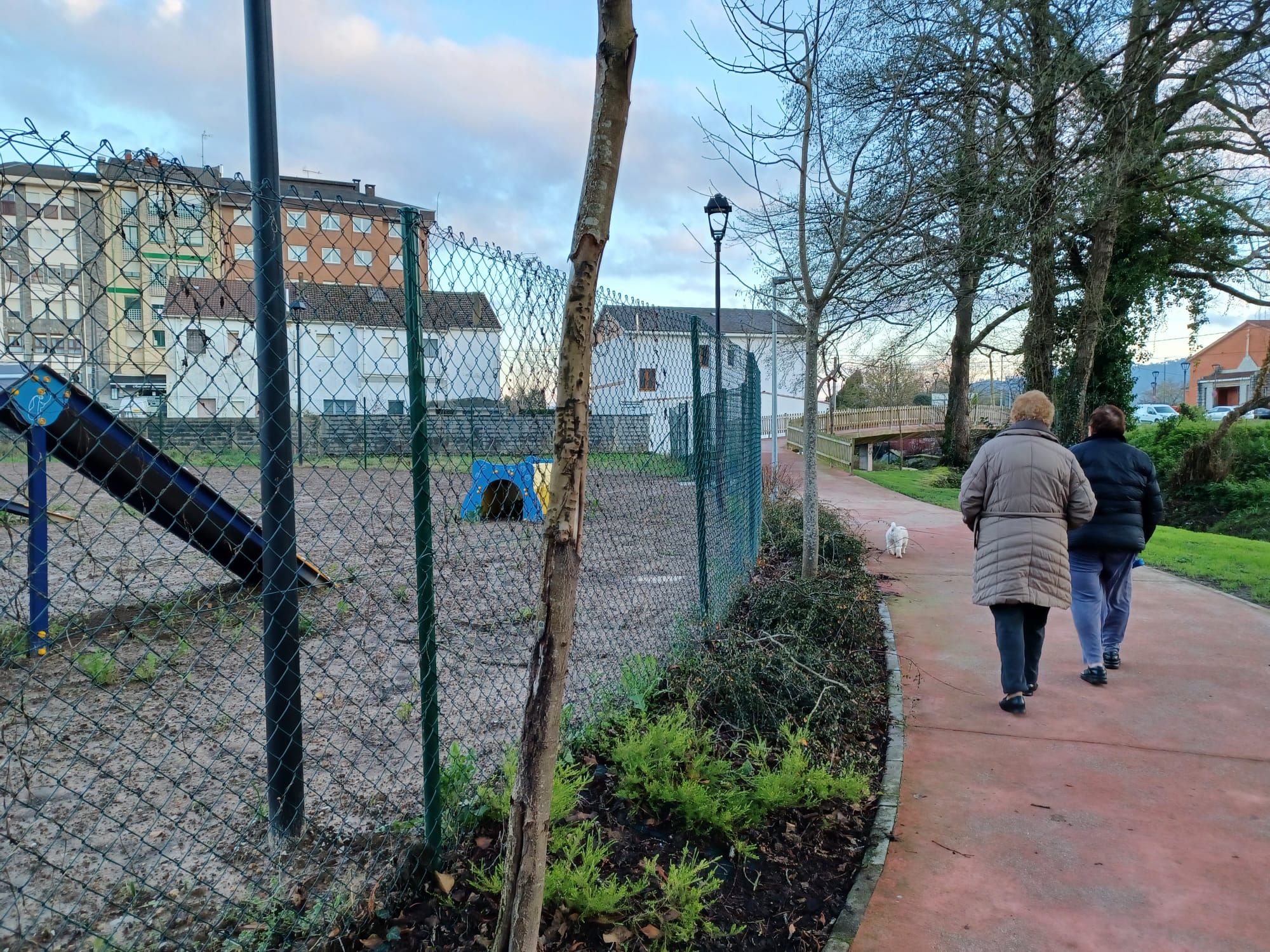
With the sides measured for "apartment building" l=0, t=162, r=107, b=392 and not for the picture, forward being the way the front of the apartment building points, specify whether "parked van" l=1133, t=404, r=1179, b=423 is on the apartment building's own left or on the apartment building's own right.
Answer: on the apartment building's own left

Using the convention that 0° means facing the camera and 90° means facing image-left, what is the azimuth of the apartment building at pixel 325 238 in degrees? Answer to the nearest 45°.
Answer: approximately 0°

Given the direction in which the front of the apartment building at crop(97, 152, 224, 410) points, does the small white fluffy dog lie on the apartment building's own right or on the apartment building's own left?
on the apartment building's own left

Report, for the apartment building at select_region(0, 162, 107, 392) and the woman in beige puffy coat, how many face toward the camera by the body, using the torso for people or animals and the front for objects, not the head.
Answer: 1

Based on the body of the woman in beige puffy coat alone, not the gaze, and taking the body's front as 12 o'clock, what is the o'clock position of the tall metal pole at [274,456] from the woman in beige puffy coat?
The tall metal pole is roughly at 7 o'clock from the woman in beige puffy coat.

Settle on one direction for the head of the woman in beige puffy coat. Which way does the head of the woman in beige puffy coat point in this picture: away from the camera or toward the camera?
away from the camera

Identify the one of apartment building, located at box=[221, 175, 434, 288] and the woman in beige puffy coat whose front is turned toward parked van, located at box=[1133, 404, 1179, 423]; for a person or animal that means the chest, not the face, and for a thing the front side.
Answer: the woman in beige puffy coat

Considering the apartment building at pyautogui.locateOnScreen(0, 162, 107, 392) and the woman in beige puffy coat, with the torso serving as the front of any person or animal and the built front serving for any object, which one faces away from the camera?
the woman in beige puffy coat

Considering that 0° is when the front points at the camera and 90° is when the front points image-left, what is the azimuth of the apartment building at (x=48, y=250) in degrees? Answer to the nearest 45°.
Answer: approximately 0°

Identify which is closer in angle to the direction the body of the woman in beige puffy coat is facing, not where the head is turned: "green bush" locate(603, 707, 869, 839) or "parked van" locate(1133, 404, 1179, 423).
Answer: the parked van

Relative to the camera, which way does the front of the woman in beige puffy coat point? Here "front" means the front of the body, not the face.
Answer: away from the camera
